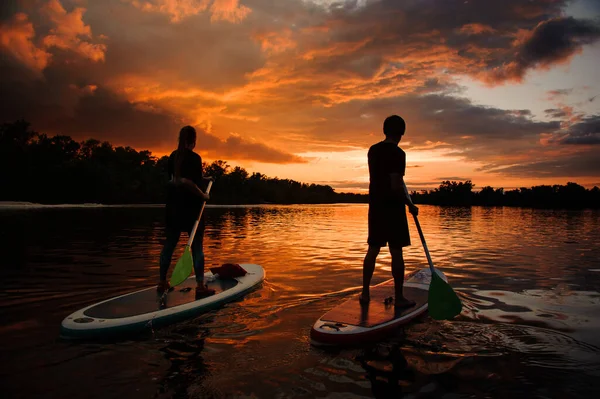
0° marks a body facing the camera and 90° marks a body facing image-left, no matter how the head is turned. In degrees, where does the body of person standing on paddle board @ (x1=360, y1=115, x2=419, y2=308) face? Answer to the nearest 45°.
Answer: approximately 225°

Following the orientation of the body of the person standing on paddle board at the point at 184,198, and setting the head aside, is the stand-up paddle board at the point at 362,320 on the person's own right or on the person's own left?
on the person's own right

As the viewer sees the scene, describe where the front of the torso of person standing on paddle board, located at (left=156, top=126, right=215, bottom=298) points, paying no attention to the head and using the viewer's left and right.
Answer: facing away from the viewer and to the right of the viewer

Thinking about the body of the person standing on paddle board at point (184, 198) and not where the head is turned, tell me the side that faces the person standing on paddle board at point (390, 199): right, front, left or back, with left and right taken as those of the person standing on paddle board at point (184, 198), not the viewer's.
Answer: right

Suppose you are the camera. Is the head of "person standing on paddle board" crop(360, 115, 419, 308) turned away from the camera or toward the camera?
away from the camera

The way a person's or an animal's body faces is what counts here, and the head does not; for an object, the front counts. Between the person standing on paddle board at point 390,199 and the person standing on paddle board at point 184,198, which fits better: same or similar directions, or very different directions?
same or similar directions

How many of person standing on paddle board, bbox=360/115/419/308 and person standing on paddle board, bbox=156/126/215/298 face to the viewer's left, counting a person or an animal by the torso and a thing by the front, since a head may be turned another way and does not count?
0
